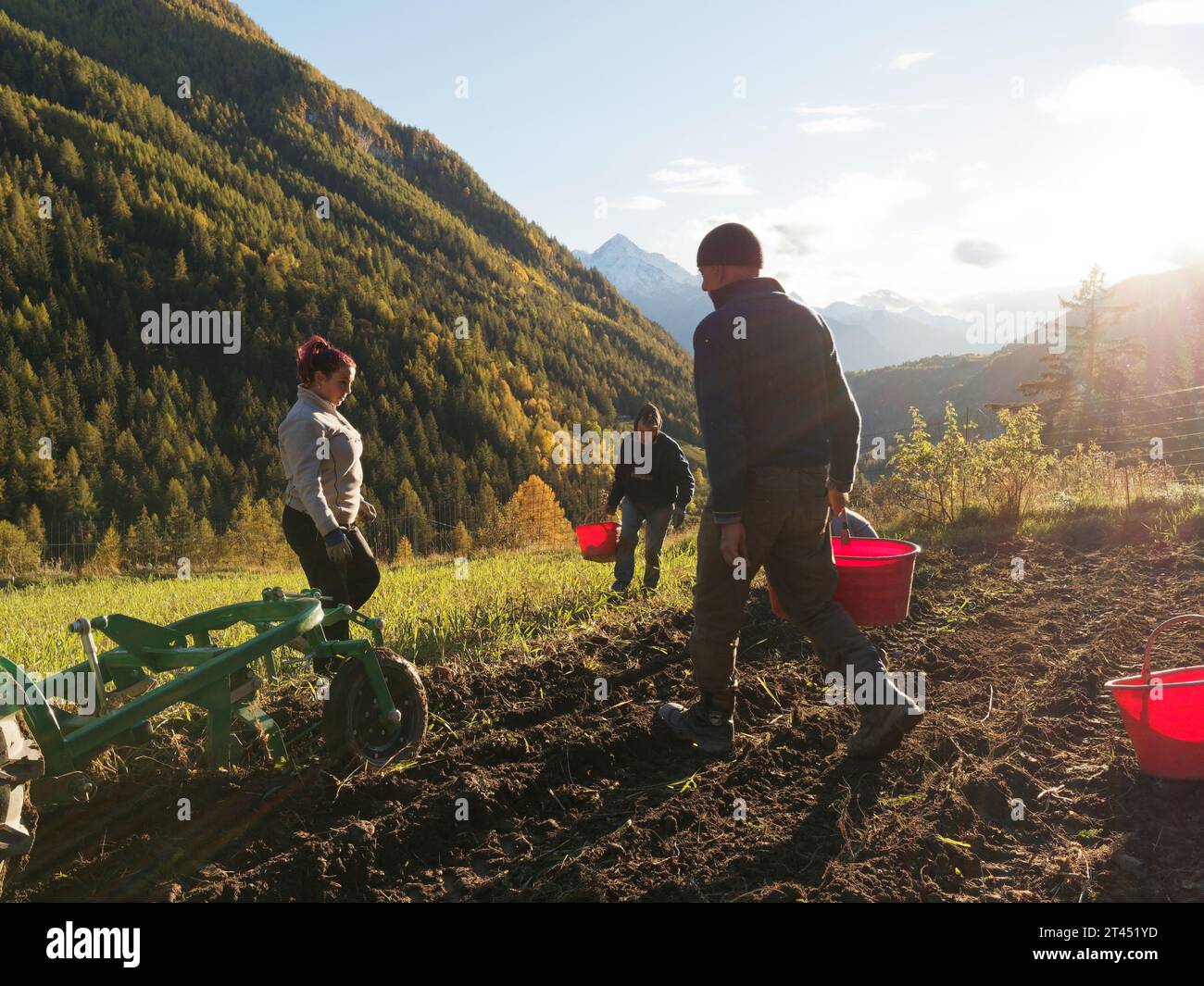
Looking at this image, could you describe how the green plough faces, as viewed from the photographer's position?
facing the viewer and to the left of the viewer

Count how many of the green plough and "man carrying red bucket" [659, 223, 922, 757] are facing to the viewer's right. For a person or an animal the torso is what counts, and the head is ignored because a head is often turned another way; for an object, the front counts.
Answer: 0

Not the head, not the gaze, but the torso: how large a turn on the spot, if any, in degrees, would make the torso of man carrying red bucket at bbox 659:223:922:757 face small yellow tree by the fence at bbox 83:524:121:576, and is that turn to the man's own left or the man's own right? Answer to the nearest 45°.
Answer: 0° — they already face it

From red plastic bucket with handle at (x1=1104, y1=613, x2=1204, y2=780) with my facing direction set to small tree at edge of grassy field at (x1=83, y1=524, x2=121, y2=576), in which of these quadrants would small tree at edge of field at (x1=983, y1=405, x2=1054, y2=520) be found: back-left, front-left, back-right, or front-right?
front-right

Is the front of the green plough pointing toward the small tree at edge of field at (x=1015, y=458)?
no

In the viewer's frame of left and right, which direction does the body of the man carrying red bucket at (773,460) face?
facing away from the viewer and to the left of the viewer

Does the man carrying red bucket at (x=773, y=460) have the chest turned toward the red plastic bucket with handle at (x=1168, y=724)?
no

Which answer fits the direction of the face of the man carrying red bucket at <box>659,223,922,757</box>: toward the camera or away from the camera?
away from the camera

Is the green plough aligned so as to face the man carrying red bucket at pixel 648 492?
no
